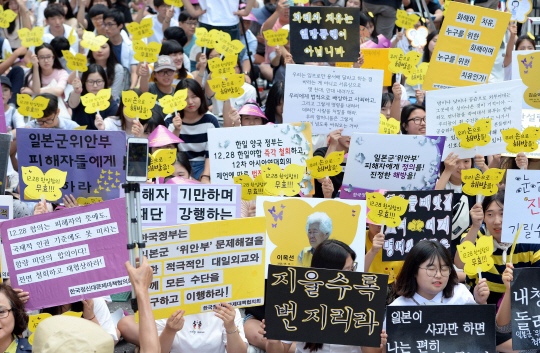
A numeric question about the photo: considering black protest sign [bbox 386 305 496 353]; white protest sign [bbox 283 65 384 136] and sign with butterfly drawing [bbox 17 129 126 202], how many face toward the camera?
3

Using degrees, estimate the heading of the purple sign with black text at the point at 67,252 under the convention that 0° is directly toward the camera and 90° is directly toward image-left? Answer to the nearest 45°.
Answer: approximately 0°

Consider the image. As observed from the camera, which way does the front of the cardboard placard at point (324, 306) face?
facing the viewer

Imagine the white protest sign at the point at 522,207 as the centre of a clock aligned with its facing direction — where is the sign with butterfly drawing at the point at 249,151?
The sign with butterfly drawing is roughly at 3 o'clock from the white protest sign.

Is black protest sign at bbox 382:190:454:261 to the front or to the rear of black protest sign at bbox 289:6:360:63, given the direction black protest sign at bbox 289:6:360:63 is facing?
to the front

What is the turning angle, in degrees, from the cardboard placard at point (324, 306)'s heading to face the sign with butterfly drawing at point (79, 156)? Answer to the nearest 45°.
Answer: approximately 135° to its right

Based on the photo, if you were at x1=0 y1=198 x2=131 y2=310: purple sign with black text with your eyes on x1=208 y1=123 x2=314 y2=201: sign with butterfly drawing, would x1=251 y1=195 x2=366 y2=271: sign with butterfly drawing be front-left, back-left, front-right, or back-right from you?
front-right

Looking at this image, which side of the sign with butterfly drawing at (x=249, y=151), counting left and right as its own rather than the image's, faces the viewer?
front

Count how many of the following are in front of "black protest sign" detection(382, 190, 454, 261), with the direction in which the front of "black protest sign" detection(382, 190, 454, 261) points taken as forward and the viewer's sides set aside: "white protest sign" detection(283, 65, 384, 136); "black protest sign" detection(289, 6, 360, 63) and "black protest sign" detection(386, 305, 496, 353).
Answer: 1

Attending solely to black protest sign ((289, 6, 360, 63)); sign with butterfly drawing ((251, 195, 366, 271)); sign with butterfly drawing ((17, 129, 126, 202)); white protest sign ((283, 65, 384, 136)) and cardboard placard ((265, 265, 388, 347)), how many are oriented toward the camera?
5

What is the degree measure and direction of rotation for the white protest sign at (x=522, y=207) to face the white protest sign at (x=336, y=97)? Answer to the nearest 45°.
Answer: approximately 135° to its right

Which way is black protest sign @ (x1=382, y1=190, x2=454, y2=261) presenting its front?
toward the camera

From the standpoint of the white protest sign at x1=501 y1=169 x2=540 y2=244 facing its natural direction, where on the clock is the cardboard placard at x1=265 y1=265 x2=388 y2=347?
The cardboard placard is roughly at 1 o'clock from the white protest sign.

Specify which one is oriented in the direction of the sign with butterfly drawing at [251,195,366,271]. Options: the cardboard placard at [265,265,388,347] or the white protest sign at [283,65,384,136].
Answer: the white protest sign
